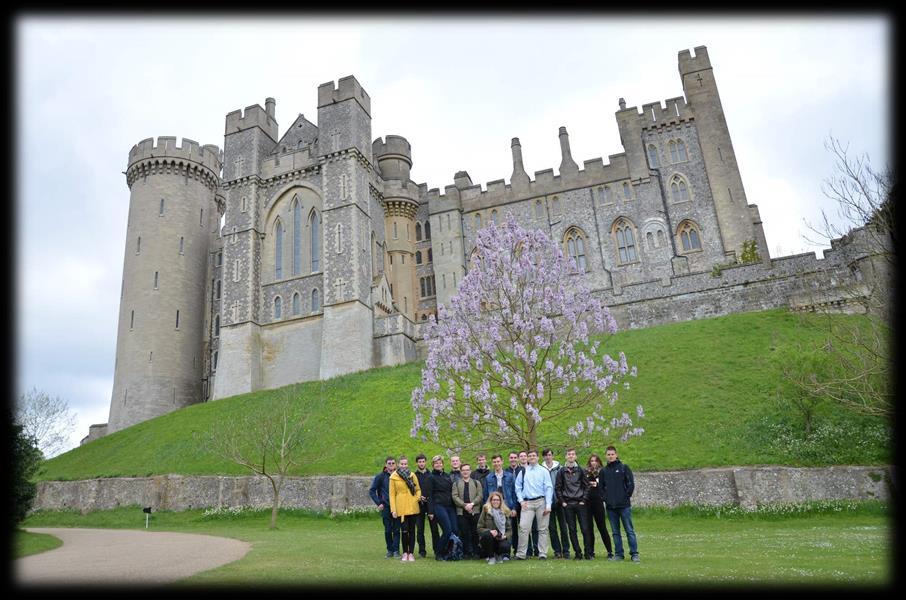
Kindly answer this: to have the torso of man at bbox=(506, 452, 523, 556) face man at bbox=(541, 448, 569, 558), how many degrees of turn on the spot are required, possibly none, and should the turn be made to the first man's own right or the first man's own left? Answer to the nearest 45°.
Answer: approximately 90° to the first man's own left

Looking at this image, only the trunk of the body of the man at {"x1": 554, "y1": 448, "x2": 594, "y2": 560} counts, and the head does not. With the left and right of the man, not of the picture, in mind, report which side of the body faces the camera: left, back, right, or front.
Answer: front

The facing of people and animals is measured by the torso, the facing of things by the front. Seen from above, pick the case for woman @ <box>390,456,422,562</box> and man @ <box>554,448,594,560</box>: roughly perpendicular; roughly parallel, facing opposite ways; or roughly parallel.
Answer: roughly parallel

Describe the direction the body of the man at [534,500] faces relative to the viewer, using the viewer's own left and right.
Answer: facing the viewer

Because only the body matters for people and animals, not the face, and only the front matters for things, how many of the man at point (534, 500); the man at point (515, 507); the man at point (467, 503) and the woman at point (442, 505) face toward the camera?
4

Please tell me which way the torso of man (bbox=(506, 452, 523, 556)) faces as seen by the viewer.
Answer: toward the camera

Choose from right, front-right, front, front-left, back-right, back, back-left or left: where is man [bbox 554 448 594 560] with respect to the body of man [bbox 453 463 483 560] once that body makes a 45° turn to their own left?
front-left

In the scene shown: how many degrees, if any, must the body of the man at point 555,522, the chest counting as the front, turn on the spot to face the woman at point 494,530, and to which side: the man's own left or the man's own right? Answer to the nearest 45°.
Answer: approximately 45° to the man's own right

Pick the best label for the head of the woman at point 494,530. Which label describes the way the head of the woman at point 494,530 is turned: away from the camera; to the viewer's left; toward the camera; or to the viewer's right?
toward the camera

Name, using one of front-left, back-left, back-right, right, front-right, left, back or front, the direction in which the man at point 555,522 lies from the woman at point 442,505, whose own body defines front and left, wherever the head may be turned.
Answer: left

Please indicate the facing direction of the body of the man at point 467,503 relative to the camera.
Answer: toward the camera
